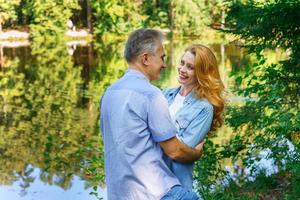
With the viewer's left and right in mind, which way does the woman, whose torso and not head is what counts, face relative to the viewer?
facing the viewer and to the left of the viewer

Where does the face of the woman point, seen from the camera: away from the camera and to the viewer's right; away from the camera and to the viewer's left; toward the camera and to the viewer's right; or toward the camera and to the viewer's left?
toward the camera and to the viewer's left

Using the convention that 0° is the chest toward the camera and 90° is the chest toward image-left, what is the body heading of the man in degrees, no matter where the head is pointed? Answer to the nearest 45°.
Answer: approximately 225°

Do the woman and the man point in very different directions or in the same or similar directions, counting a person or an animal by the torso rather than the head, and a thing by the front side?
very different directions

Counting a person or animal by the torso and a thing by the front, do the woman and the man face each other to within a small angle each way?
yes
